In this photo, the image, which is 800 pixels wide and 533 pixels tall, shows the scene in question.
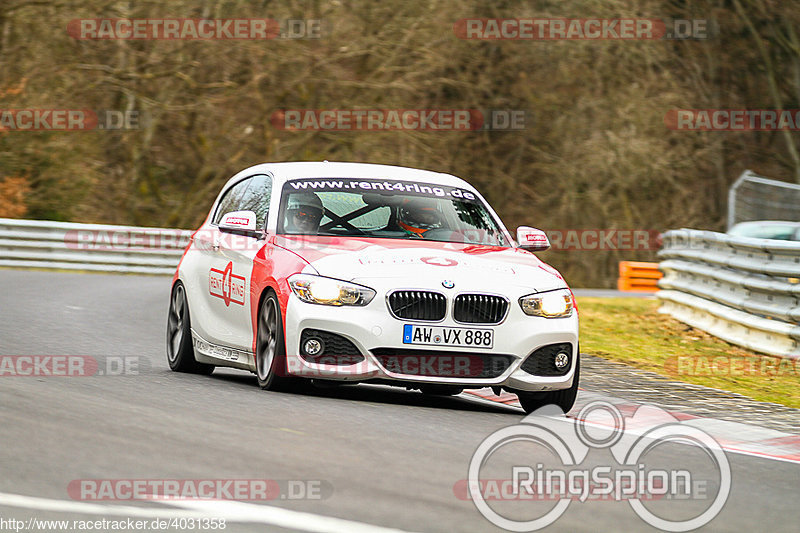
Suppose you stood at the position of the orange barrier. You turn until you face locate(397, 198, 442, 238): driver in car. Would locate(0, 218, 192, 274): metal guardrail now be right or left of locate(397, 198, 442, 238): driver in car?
right

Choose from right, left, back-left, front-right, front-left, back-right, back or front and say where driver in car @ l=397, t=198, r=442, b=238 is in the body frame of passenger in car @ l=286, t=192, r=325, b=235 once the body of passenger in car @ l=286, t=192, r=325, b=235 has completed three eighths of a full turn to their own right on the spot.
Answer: back-right

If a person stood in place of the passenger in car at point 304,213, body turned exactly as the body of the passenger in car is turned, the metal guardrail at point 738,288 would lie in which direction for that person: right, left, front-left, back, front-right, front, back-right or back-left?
back-left

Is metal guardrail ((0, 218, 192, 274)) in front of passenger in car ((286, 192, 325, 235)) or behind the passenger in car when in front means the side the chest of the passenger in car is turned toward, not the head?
behind

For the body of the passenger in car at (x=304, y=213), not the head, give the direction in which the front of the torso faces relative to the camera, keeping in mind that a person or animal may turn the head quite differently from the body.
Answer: toward the camera

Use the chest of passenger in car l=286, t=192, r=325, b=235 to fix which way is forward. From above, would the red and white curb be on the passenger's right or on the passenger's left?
on the passenger's left

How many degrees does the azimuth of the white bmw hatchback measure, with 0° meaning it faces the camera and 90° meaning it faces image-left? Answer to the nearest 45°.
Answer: approximately 315°

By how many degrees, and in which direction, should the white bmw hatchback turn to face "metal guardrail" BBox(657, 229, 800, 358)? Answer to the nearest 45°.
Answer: approximately 90° to its left
